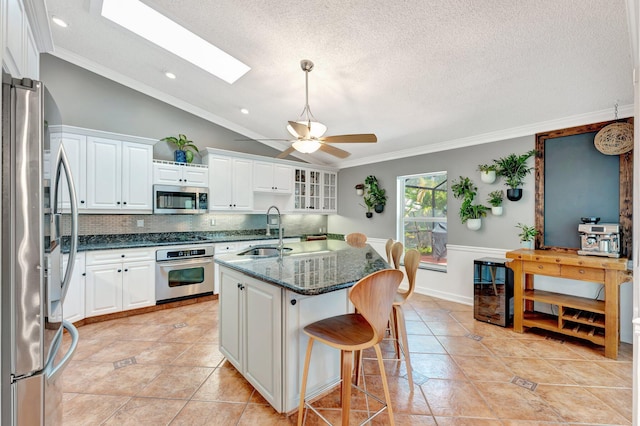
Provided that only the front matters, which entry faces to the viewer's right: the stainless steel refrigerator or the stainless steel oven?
the stainless steel refrigerator

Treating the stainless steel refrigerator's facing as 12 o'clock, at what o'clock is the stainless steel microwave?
The stainless steel microwave is roughly at 10 o'clock from the stainless steel refrigerator.

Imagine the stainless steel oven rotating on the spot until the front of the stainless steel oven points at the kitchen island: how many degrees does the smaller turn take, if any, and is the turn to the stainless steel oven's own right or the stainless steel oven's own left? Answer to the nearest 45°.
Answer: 0° — it already faces it

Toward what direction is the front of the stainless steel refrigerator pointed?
to the viewer's right

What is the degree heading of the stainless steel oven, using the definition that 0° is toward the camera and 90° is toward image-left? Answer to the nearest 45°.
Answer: approximately 0°

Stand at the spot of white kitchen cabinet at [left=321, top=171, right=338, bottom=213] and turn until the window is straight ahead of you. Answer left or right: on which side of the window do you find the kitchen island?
right

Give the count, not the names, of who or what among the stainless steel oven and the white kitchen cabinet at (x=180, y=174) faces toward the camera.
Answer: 2
